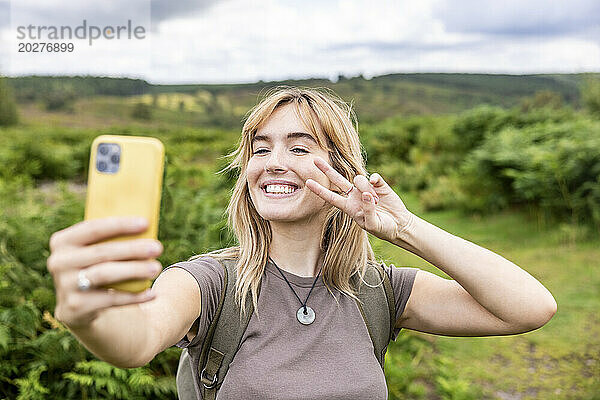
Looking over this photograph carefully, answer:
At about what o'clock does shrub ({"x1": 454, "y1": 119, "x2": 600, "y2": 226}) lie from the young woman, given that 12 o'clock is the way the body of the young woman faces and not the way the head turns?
The shrub is roughly at 7 o'clock from the young woman.

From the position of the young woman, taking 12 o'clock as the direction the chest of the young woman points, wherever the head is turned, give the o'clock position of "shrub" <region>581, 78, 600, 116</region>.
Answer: The shrub is roughly at 7 o'clock from the young woman.

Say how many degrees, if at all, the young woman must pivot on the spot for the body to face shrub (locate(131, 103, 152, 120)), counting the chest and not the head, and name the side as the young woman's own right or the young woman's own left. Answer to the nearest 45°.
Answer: approximately 180°

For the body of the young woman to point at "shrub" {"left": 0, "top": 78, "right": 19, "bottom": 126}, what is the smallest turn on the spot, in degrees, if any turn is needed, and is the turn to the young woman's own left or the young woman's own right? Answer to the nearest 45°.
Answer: approximately 135° to the young woman's own right

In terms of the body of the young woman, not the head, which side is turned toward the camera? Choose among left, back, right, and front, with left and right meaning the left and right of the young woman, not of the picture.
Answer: front

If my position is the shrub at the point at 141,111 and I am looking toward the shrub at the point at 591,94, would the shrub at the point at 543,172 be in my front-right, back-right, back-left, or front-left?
front-right

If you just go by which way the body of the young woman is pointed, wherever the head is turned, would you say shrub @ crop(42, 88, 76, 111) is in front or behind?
behind

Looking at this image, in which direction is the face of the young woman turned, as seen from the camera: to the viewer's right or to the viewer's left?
to the viewer's left
